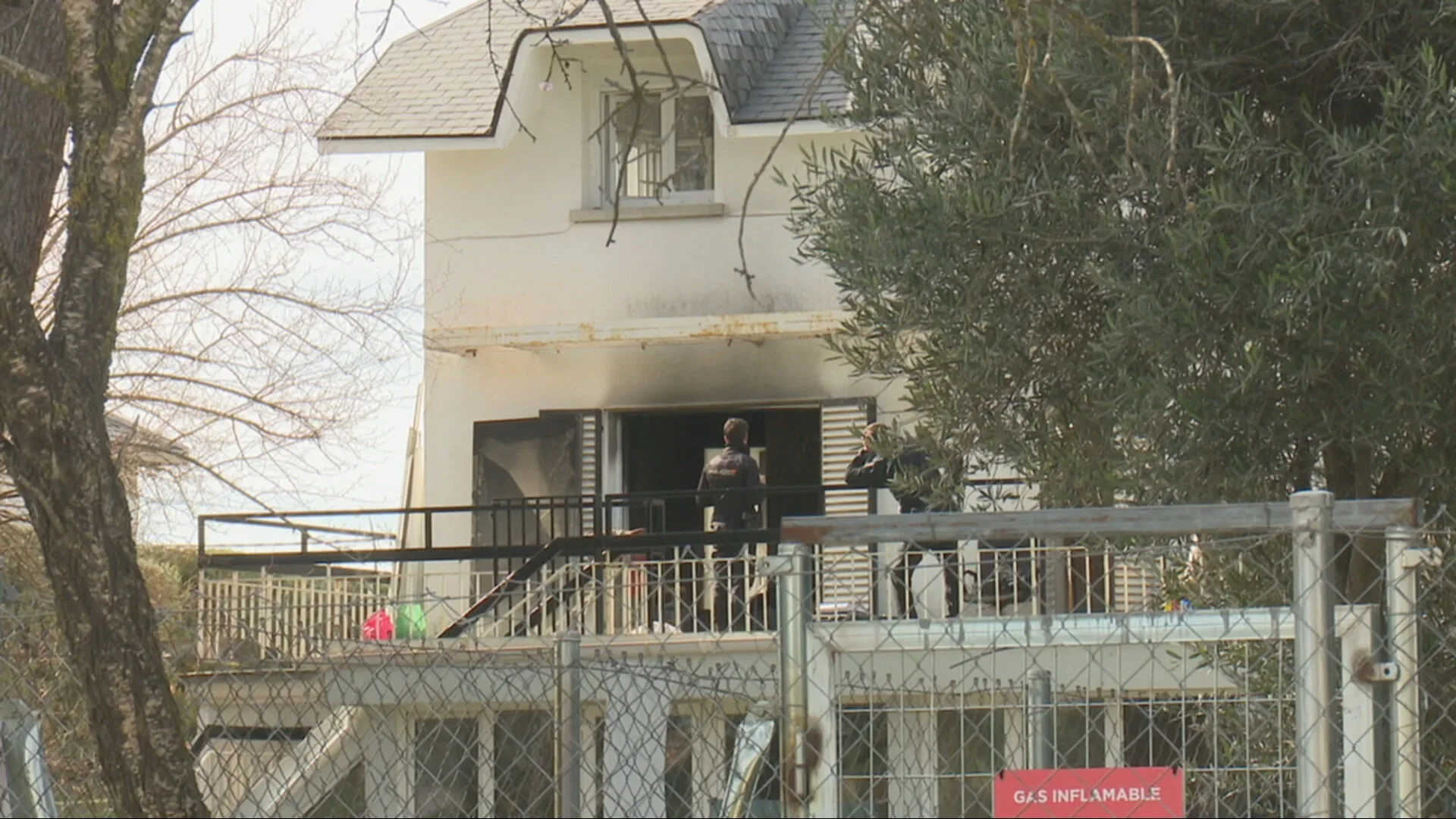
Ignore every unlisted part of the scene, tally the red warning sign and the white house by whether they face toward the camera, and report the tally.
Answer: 2

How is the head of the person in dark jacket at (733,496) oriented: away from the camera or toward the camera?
away from the camera

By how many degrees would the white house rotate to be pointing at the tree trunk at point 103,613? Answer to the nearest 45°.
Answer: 0° — it already faces it

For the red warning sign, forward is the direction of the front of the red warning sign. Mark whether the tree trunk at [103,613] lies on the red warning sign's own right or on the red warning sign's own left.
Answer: on the red warning sign's own right

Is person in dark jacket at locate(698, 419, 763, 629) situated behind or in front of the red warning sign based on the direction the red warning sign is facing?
behind

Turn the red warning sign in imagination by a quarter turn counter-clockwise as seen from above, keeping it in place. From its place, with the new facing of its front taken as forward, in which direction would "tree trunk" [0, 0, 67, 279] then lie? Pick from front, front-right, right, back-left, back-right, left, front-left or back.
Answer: back-left

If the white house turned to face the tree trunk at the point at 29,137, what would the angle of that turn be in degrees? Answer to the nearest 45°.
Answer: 0° — it already faces it

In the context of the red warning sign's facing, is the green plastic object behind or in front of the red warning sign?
behind
